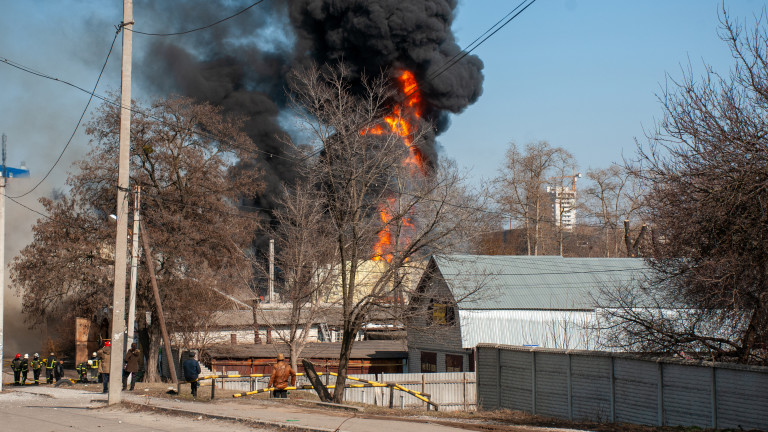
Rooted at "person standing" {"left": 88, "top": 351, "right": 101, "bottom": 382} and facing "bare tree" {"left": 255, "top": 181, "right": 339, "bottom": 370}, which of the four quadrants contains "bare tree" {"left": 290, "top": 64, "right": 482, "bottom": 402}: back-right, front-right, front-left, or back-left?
front-right

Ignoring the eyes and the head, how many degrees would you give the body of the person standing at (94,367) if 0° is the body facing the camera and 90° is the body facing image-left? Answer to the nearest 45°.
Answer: approximately 180°

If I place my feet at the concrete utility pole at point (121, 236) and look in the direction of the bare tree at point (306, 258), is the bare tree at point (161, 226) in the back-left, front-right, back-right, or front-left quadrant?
front-left
